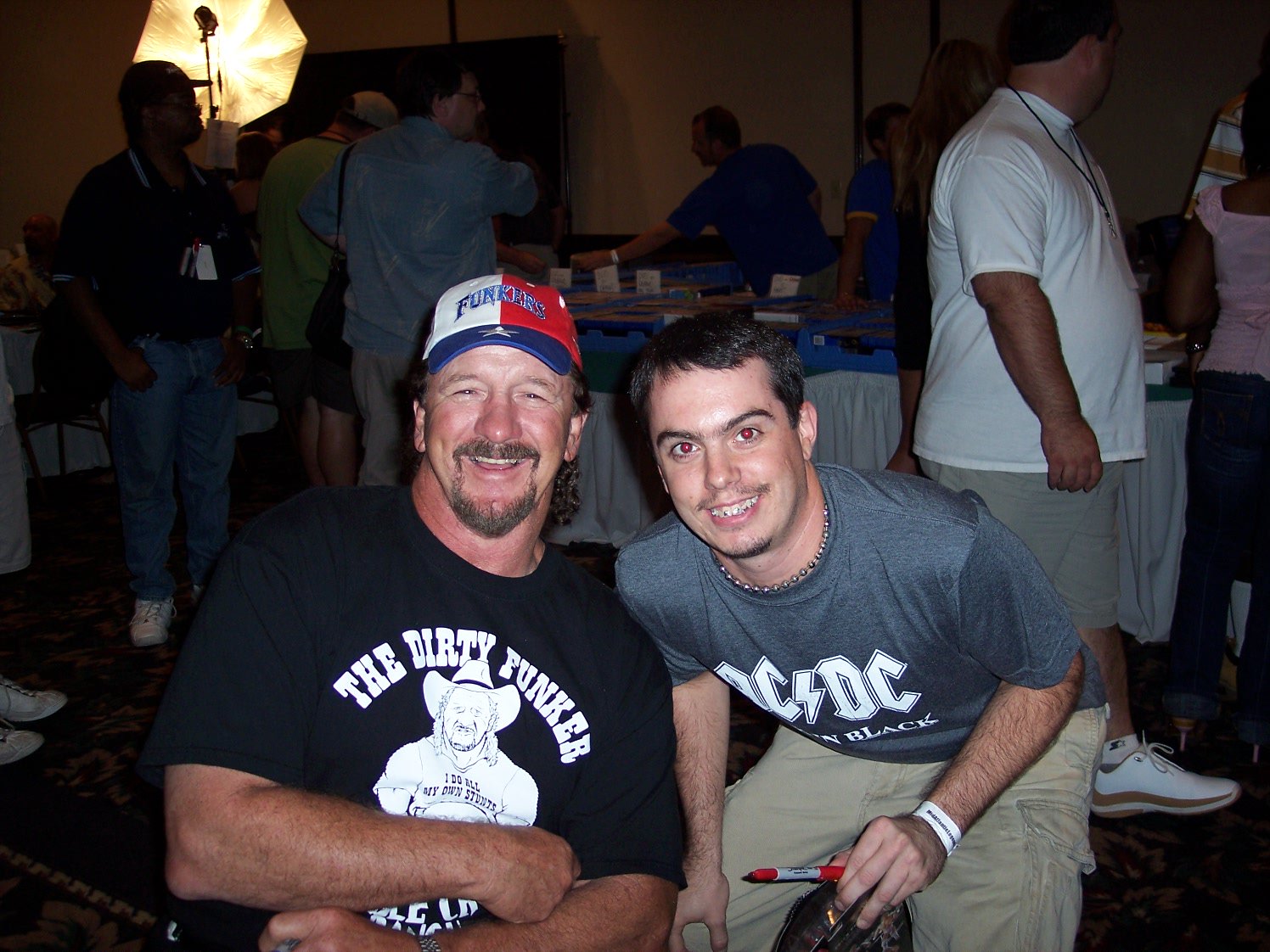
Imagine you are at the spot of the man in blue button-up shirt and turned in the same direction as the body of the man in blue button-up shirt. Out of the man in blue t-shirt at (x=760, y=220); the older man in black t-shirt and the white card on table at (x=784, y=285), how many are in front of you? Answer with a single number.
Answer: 2

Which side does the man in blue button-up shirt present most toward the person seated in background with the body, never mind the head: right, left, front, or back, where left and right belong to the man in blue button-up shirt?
left

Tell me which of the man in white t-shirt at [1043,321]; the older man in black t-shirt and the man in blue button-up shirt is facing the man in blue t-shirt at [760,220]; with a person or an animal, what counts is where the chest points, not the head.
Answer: the man in blue button-up shirt

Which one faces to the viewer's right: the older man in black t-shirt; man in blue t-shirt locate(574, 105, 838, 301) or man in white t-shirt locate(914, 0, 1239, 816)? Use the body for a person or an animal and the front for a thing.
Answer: the man in white t-shirt

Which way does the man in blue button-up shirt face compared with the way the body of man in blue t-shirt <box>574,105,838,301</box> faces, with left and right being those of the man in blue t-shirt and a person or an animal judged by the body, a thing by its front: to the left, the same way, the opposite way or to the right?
to the right

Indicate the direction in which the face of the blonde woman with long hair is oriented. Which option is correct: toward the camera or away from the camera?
away from the camera

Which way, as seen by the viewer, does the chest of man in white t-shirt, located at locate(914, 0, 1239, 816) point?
to the viewer's right

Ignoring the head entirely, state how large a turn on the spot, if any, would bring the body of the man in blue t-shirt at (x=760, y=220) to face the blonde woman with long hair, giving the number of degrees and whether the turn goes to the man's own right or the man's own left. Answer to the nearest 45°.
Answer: approximately 135° to the man's own left

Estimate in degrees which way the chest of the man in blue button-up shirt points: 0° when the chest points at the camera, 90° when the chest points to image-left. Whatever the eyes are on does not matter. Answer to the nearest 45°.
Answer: approximately 225°
